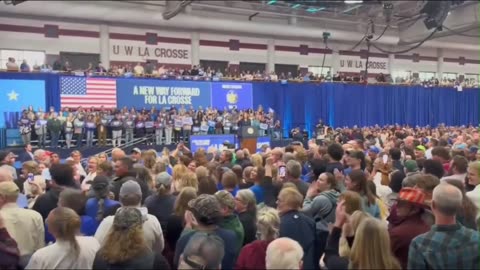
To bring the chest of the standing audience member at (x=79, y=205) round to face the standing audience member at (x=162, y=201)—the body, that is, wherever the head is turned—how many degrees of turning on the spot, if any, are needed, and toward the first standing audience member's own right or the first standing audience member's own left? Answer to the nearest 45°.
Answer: approximately 45° to the first standing audience member's own right

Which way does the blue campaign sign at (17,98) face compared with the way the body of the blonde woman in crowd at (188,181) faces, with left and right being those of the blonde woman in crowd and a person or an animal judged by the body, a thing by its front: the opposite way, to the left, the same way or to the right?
the opposite way

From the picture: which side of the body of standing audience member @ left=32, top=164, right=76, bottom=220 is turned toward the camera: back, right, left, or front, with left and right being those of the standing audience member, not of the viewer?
back

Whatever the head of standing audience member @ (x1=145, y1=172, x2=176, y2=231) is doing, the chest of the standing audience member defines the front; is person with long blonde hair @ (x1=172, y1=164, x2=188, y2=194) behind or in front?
in front

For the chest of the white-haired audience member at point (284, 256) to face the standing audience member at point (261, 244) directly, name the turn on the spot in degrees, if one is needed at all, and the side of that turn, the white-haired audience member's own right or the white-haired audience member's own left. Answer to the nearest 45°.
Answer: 0° — they already face them

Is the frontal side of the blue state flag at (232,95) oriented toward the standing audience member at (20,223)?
yes

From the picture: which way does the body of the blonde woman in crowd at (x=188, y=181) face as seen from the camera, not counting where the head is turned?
away from the camera

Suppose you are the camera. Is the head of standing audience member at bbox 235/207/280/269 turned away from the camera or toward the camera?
away from the camera

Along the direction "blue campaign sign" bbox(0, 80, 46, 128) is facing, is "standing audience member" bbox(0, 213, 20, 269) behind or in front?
in front

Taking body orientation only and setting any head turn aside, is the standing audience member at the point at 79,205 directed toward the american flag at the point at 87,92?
yes

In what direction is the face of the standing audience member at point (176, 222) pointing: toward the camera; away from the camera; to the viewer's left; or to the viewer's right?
away from the camera

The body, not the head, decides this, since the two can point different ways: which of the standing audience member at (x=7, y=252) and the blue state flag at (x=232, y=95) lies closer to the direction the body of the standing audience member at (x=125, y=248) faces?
the blue state flag

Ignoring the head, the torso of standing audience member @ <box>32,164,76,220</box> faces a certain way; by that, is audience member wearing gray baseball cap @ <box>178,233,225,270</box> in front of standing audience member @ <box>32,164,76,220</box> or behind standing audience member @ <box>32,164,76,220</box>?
behind

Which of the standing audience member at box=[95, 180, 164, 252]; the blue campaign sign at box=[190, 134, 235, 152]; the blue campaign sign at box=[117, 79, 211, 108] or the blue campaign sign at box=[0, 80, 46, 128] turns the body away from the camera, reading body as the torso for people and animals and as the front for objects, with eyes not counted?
the standing audience member

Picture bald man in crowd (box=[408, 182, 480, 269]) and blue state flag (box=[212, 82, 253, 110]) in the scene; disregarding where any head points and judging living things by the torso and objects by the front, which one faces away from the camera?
the bald man in crowd

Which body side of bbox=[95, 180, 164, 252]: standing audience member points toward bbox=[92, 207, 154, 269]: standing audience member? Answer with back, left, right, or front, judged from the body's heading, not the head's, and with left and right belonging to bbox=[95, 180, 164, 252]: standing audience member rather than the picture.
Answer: back

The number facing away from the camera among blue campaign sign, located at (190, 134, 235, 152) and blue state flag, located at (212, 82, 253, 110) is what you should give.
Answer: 0

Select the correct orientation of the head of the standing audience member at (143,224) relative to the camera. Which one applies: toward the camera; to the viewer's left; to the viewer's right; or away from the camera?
away from the camera

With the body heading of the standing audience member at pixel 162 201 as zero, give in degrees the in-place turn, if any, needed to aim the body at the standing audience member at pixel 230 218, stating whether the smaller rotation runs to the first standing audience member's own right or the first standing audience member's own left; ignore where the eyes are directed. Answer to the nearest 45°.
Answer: approximately 135° to the first standing audience member's own right

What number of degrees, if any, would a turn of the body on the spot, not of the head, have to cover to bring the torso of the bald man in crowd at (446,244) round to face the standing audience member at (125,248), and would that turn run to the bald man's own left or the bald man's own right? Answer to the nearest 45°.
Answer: approximately 90° to the bald man's own left
